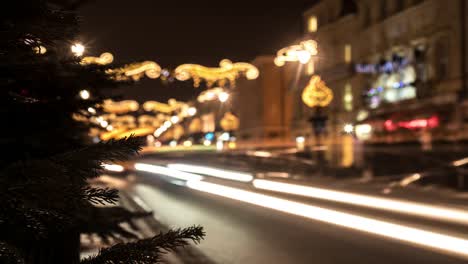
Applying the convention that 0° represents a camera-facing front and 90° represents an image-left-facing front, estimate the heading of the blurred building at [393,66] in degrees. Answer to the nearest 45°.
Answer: approximately 45°

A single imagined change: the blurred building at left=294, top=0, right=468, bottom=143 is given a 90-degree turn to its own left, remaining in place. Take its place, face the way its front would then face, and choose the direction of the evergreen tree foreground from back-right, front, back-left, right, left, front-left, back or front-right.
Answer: front-right

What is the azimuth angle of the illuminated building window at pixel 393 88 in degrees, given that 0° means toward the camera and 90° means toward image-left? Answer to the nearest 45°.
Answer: approximately 45°
